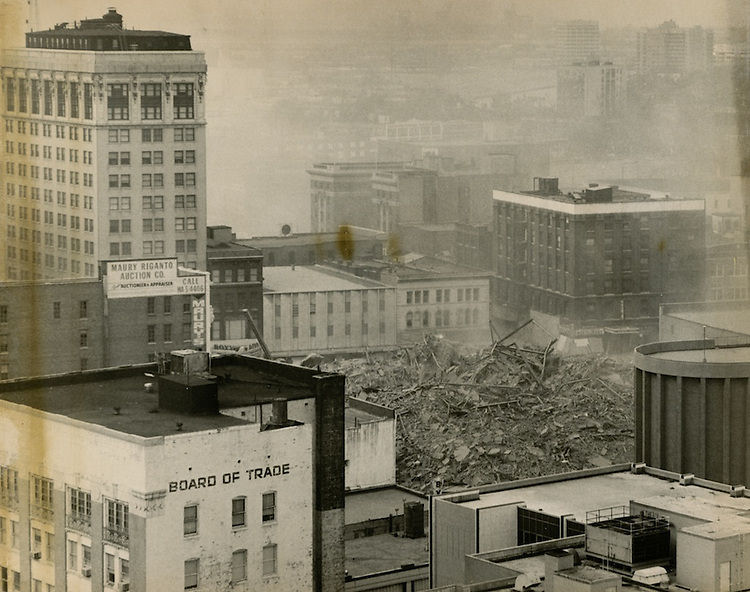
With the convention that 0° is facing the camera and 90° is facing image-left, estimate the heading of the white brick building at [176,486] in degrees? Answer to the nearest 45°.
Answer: approximately 45°

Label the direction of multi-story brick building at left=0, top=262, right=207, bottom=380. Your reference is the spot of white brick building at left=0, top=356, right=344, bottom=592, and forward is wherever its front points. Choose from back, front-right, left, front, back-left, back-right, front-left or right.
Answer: back-right

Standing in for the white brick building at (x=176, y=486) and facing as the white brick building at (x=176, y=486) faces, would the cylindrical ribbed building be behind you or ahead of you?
behind

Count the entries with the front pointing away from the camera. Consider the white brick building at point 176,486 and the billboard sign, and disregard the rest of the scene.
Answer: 0

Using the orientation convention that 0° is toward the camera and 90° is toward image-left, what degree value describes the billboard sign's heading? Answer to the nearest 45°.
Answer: approximately 0°

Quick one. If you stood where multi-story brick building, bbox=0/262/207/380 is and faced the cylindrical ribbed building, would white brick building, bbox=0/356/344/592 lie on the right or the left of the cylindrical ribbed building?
right

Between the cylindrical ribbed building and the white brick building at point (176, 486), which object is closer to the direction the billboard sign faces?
the white brick building

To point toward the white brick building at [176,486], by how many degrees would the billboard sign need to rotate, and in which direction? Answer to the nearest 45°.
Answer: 0° — it already faces it

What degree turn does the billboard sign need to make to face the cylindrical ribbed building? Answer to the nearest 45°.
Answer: approximately 45° to its left
